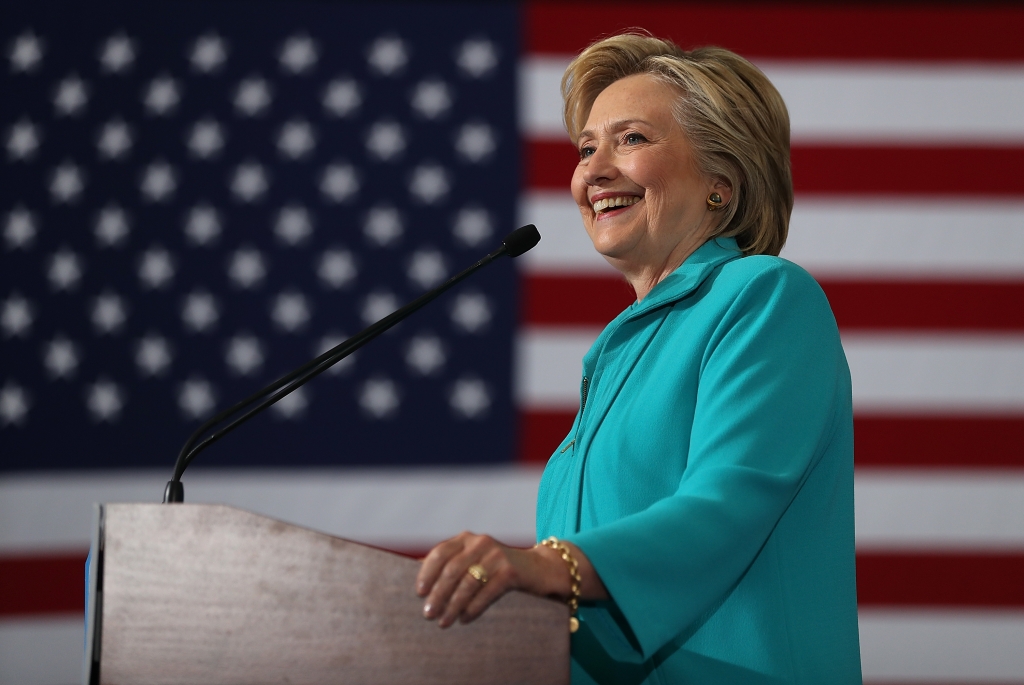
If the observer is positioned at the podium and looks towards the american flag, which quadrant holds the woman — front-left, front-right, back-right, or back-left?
front-right

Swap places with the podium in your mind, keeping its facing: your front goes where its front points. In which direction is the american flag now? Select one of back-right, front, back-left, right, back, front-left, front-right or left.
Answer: right

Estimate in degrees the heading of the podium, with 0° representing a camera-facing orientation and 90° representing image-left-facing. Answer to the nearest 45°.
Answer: approximately 90°
